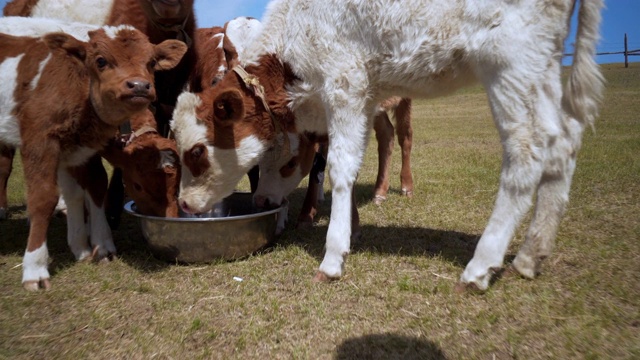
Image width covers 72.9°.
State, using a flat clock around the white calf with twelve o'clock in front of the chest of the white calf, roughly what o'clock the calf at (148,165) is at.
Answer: The calf is roughly at 12 o'clock from the white calf.

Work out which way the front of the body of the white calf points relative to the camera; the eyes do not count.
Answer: to the viewer's left

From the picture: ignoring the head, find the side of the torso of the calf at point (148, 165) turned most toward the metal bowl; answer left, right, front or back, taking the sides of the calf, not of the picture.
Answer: front

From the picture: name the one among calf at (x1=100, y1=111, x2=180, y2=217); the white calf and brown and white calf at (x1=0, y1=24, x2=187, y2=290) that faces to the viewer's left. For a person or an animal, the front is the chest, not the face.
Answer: the white calf

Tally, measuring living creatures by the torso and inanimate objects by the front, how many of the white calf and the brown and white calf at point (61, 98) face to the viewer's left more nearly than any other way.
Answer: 1

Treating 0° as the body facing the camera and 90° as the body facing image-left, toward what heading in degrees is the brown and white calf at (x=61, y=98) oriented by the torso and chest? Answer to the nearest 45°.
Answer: approximately 315°

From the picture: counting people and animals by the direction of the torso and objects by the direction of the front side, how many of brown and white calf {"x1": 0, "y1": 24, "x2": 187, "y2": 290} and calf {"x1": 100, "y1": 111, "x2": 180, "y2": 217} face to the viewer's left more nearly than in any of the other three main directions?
0

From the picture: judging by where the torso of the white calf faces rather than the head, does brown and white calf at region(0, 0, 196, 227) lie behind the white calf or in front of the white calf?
in front
